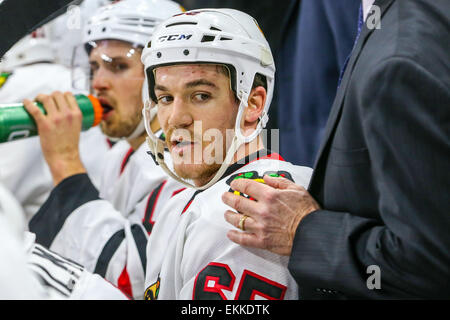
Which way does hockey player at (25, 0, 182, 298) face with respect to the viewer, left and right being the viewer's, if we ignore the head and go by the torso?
facing the viewer and to the left of the viewer
